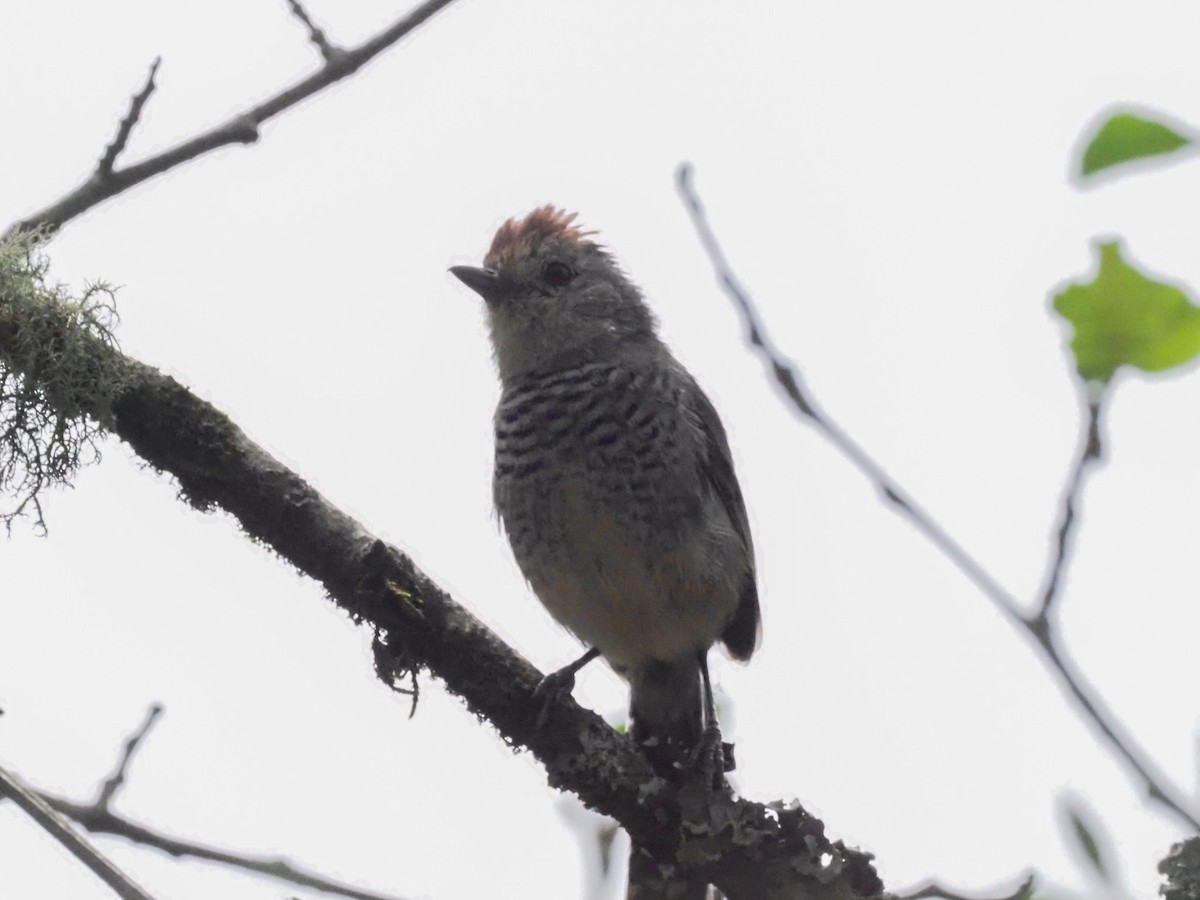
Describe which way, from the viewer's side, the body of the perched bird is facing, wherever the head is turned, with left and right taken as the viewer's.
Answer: facing the viewer and to the left of the viewer
